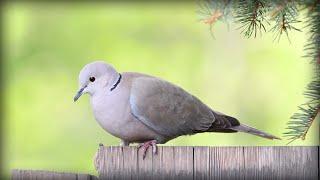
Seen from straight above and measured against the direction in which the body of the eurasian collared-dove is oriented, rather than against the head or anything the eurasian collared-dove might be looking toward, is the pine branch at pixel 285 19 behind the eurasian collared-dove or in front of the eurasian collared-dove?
behind

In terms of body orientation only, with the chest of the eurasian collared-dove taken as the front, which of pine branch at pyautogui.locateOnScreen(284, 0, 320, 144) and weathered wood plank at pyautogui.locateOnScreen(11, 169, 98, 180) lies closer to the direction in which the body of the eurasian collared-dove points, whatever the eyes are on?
the weathered wood plank

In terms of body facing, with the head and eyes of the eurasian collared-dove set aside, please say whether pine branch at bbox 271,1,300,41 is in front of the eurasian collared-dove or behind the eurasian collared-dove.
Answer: behind

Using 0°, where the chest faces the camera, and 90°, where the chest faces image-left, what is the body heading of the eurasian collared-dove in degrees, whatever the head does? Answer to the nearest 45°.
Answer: approximately 90°

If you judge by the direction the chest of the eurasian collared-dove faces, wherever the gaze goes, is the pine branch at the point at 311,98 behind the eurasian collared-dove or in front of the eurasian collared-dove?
behind
